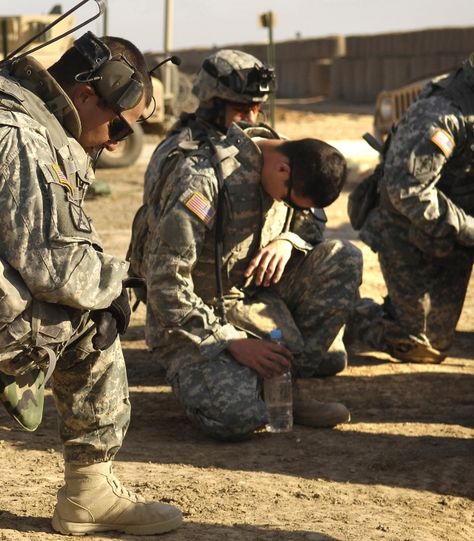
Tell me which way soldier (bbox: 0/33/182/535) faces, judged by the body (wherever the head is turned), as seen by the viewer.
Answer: to the viewer's right

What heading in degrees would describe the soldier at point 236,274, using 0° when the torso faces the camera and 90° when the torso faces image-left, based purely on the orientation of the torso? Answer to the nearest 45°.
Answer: approximately 315°

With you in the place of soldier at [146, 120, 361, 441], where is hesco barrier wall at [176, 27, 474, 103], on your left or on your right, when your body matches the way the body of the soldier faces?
on your left

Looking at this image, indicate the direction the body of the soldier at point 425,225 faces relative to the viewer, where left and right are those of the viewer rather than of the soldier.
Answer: facing to the right of the viewer

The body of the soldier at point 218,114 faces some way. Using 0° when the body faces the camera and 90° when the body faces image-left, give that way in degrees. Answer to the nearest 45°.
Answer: approximately 315°

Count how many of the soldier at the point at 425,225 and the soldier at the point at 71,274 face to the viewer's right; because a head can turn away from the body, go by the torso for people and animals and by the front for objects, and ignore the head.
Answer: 2

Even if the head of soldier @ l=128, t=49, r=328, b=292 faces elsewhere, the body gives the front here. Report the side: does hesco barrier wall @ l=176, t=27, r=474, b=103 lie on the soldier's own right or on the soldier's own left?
on the soldier's own left

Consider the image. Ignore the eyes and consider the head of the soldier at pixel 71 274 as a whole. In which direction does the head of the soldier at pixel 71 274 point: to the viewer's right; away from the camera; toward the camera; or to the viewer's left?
to the viewer's right

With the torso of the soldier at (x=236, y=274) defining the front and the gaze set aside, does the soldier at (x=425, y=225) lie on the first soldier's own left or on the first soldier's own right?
on the first soldier's own left

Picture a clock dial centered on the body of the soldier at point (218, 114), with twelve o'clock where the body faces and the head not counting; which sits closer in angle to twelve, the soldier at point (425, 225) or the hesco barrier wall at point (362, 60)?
the soldier
